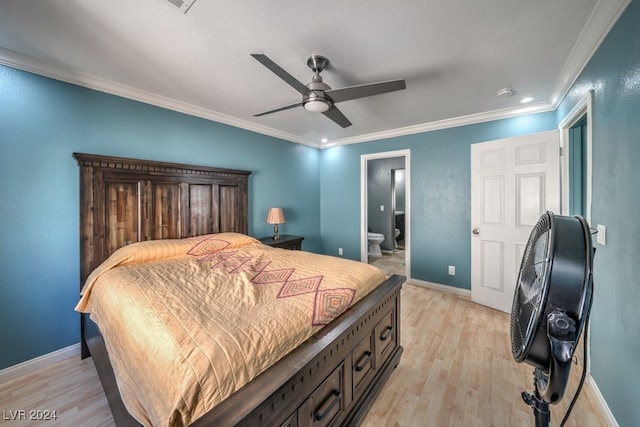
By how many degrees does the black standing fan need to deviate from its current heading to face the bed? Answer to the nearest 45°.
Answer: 0° — it already faces it

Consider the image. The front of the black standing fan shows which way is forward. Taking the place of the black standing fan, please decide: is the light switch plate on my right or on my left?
on my right

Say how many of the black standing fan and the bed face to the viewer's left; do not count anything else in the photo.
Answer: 1

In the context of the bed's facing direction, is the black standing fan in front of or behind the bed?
in front

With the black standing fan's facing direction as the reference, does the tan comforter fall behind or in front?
in front

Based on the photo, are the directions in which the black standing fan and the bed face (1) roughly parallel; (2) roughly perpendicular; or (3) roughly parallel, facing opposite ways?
roughly parallel, facing opposite ways

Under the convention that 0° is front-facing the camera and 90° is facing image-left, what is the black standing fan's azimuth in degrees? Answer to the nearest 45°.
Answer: approximately 90°

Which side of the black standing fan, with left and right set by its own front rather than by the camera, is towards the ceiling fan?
front

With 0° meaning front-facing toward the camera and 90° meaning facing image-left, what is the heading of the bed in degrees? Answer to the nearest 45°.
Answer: approximately 315°

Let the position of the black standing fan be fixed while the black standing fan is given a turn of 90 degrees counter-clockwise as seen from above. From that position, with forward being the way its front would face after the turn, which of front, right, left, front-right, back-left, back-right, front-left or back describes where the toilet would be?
back-right

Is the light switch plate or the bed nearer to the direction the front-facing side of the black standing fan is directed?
the bed

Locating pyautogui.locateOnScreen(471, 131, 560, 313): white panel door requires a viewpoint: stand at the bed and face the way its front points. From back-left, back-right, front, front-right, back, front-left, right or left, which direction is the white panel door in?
front-left
